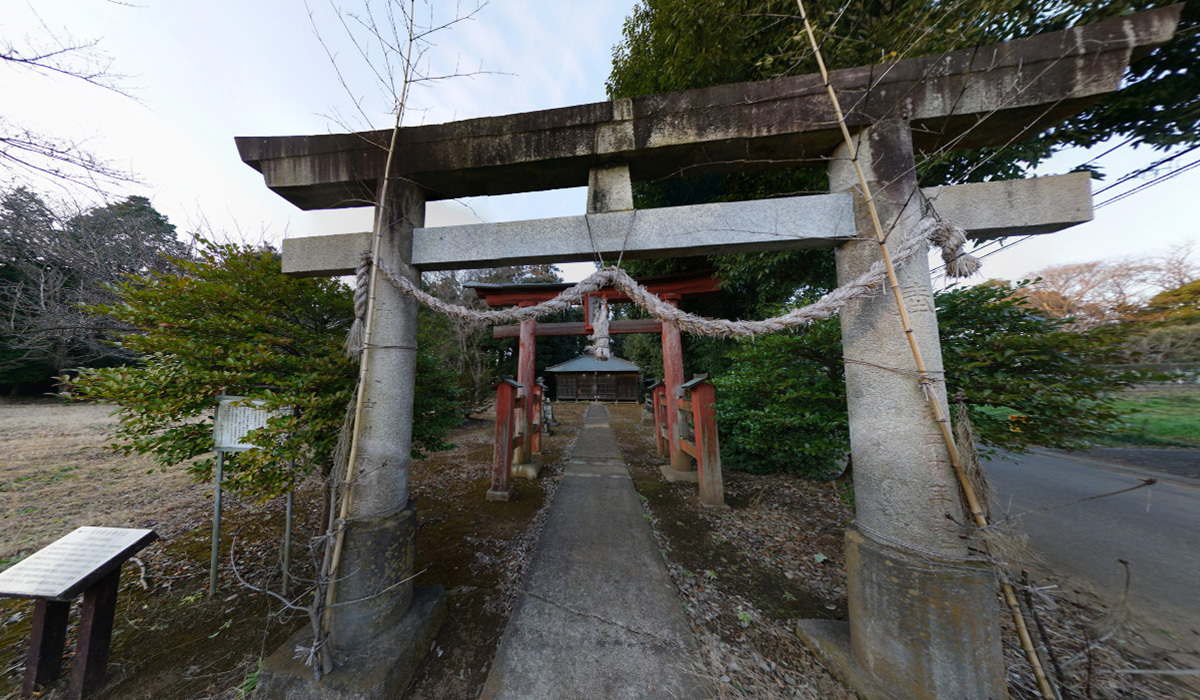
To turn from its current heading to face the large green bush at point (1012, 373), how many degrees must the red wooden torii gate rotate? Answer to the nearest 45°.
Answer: approximately 45° to its left

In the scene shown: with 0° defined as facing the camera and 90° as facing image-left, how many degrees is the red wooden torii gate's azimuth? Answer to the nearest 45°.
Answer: approximately 0°

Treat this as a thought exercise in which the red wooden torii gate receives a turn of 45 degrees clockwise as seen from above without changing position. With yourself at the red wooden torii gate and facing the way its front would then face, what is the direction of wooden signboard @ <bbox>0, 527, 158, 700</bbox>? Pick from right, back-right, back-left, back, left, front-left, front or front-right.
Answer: front

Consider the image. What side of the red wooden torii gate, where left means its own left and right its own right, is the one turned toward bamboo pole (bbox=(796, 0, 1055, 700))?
front

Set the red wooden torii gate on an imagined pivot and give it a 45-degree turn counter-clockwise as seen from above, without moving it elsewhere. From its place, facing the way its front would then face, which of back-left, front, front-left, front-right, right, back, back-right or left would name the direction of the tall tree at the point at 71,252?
back-right

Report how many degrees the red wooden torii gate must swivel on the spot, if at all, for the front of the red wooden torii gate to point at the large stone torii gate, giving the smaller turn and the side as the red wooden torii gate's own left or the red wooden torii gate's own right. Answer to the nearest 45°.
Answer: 0° — it already faces it

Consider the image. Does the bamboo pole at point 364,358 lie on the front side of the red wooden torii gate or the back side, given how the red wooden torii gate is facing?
on the front side
